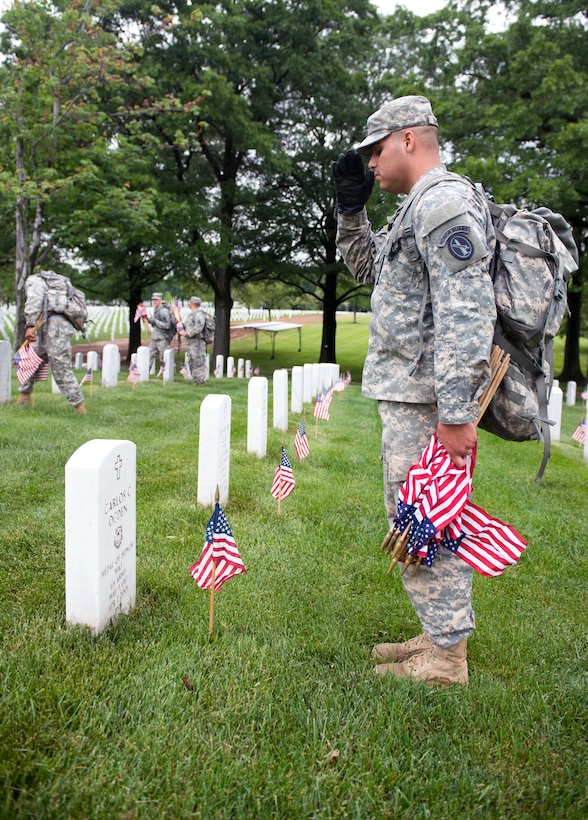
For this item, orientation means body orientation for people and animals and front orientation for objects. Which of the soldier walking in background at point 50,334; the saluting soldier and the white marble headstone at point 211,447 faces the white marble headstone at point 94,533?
the saluting soldier

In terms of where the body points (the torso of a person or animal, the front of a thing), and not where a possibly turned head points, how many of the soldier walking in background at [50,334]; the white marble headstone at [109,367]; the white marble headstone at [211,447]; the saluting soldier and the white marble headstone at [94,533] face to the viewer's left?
2

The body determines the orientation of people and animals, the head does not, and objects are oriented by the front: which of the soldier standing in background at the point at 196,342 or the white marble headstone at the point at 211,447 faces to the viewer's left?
the soldier standing in background

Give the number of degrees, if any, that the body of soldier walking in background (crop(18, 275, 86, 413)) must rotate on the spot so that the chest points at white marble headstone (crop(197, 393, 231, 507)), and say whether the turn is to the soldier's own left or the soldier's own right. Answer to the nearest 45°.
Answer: approximately 90° to the soldier's own left

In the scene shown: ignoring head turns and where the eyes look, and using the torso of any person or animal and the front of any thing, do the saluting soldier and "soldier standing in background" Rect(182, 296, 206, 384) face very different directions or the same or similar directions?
same or similar directions

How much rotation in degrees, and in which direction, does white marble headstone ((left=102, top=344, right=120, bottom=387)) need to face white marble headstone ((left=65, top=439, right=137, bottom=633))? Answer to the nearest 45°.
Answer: approximately 45° to its right

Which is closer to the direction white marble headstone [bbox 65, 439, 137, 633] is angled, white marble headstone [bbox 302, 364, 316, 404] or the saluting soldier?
the saluting soldier

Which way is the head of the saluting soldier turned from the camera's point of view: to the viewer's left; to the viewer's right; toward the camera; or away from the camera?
to the viewer's left

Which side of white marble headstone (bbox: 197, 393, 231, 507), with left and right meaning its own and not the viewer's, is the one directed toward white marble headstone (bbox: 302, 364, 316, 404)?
left

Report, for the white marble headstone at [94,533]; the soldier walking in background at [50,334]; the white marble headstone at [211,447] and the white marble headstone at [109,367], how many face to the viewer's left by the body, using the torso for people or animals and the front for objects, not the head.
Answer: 1

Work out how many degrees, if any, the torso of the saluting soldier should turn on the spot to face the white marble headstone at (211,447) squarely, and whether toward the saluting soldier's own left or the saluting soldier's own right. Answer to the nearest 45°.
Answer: approximately 45° to the saluting soldier's own right

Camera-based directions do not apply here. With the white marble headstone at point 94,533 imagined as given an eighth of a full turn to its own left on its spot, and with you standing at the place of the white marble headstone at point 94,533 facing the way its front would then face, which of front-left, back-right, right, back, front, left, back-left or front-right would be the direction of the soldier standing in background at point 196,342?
left

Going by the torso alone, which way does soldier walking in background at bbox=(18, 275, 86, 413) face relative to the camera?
to the viewer's left

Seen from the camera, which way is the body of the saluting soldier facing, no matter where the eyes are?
to the viewer's left
